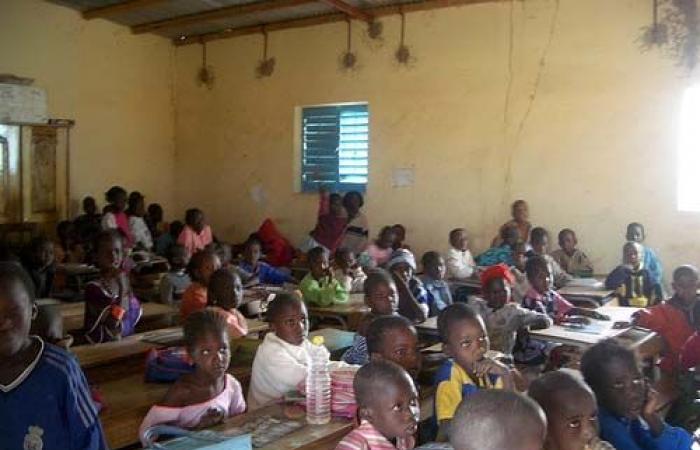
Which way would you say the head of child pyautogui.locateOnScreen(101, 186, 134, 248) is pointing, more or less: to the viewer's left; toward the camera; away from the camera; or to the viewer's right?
toward the camera

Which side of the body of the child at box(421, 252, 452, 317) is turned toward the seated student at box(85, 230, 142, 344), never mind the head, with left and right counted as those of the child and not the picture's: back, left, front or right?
right

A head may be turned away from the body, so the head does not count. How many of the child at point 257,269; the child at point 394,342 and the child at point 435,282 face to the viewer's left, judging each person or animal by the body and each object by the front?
0

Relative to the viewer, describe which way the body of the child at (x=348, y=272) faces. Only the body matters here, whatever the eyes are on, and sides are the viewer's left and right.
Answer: facing the viewer and to the right of the viewer

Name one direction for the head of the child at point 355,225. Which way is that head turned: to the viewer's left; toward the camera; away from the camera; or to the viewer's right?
toward the camera

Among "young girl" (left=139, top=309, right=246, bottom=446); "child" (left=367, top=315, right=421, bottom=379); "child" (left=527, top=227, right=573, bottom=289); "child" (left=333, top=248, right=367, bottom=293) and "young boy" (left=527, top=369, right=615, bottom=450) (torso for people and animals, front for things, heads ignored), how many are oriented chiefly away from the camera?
0

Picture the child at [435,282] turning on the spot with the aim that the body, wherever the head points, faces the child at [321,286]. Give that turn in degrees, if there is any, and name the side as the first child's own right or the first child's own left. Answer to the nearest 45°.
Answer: approximately 135° to the first child's own right

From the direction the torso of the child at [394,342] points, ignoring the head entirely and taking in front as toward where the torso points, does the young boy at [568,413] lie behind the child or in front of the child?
in front

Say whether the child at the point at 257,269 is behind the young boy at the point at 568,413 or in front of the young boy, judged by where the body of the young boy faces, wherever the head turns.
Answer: behind

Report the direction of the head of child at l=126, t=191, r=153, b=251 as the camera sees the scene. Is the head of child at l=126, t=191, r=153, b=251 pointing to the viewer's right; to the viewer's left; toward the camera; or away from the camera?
toward the camera

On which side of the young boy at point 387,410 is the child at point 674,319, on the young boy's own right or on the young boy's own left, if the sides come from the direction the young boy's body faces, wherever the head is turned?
on the young boy's own left

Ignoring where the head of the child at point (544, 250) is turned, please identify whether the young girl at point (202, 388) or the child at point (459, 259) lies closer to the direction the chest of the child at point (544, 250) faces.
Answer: the young girl

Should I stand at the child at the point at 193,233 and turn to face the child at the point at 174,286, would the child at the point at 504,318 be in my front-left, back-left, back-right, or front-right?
front-left

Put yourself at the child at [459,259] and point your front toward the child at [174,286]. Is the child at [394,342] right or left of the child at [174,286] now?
left

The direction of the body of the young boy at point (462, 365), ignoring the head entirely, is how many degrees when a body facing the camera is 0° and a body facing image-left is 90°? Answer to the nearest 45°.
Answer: approximately 315°

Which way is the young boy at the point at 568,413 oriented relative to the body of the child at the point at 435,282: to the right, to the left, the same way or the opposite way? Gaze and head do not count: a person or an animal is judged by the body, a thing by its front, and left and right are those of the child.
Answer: the same way

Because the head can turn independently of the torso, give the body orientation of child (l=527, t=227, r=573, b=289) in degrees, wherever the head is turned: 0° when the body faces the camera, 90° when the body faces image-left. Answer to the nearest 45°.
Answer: approximately 315°

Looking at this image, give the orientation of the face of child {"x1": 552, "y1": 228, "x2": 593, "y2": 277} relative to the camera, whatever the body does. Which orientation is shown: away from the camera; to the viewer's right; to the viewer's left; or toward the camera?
toward the camera
